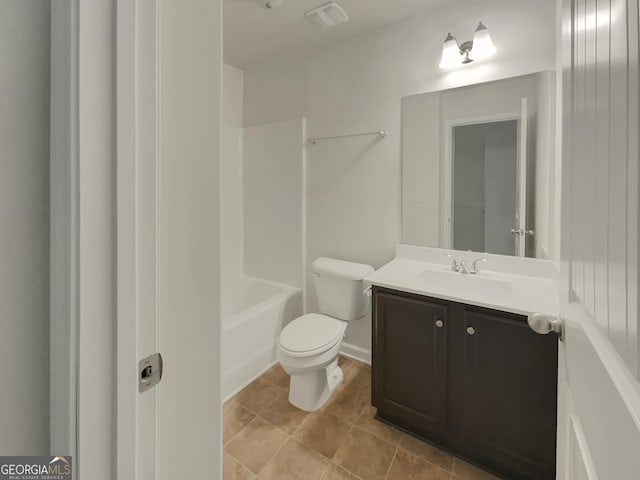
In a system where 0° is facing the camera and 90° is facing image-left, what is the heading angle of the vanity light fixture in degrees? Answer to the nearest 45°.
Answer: approximately 45°

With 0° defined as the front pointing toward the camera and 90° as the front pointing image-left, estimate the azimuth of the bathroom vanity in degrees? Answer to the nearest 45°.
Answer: approximately 45°

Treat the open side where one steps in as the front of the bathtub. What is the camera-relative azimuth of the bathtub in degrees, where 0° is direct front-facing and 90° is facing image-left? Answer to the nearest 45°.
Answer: approximately 315°

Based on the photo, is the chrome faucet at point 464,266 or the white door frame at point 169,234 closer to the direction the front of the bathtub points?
the chrome faucet

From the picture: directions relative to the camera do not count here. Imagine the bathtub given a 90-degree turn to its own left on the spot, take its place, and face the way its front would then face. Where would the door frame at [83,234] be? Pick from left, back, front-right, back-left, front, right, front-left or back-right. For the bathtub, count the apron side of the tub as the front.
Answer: back-right

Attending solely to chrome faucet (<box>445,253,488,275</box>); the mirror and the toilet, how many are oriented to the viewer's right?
0

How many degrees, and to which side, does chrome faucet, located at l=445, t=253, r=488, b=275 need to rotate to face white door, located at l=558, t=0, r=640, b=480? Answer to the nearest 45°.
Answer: approximately 45° to its left

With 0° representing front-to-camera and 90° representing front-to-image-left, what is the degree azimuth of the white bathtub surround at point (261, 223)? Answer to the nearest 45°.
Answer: approximately 315°

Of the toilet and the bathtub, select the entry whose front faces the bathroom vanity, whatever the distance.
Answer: the bathtub

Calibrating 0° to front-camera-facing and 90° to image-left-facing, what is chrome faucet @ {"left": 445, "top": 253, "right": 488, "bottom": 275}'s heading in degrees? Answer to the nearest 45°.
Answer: approximately 45°

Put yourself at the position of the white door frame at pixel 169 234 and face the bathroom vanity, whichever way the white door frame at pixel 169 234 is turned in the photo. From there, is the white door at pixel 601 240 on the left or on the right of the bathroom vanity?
right
